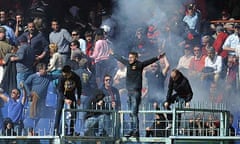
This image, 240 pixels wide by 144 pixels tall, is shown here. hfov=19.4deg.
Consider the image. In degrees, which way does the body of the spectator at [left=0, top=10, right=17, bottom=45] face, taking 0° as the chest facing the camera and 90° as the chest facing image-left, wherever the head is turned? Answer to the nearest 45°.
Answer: approximately 0°

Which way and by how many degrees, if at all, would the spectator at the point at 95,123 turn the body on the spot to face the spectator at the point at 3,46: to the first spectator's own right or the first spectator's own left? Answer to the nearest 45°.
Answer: approximately 180°

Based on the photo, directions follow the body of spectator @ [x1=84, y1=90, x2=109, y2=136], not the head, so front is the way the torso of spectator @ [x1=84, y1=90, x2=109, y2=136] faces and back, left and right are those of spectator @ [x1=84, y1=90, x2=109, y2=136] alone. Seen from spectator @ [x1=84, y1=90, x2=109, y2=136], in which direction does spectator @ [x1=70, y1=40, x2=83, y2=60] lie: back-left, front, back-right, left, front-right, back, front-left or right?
back-left

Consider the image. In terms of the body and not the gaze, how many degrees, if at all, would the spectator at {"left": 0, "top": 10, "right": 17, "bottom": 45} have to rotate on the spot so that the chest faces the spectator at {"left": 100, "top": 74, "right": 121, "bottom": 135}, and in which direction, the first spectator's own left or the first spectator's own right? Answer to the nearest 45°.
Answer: approximately 90° to the first spectator's own left

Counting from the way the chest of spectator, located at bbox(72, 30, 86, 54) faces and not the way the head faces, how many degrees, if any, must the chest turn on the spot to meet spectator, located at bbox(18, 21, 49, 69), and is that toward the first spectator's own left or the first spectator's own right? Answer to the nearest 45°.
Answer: approximately 45° to the first spectator's own right

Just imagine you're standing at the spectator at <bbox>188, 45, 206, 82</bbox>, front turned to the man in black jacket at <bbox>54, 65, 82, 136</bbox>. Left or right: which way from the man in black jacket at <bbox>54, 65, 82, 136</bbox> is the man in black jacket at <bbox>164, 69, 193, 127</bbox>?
left

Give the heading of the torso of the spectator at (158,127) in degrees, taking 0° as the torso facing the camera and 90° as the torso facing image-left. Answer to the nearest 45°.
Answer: approximately 45°

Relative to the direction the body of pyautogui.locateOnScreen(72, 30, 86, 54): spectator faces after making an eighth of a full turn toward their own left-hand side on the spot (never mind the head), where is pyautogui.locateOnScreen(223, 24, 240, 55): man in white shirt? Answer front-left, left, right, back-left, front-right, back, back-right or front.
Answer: left
